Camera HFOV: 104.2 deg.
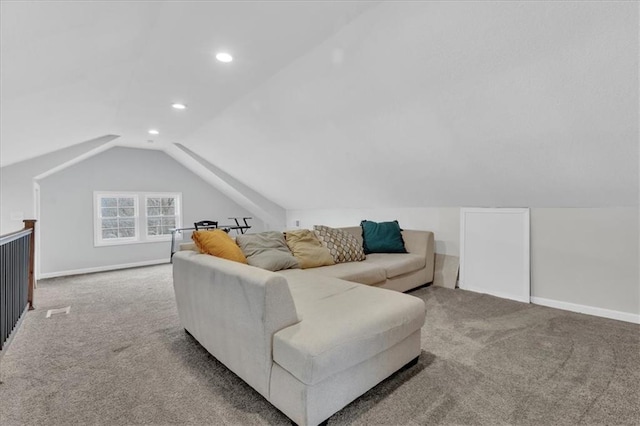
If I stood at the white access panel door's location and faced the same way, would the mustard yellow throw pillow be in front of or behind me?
in front

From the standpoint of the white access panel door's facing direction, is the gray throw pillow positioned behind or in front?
in front

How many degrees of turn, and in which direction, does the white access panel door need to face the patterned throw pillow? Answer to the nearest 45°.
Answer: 0° — it already faces it

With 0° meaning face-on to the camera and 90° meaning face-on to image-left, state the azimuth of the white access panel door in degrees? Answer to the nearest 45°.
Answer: approximately 45°

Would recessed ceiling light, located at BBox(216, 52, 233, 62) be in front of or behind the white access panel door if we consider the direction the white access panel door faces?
in front
